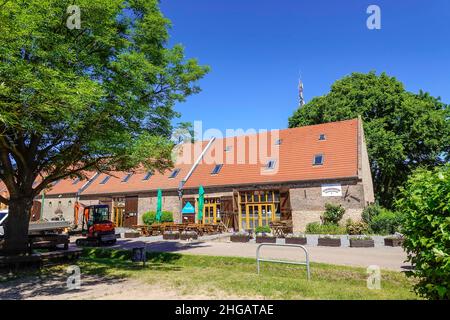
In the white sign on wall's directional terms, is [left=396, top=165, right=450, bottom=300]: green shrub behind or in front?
in front

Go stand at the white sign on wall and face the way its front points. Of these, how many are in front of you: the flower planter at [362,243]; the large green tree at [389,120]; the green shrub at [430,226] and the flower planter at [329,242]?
3

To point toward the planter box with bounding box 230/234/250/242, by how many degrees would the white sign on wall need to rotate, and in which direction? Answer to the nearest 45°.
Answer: approximately 45° to its right

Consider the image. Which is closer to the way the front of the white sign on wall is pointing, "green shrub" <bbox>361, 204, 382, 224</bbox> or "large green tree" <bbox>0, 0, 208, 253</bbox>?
the large green tree

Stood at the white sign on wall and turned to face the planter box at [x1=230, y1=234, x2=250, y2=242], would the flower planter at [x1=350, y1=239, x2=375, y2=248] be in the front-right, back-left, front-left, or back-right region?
front-left

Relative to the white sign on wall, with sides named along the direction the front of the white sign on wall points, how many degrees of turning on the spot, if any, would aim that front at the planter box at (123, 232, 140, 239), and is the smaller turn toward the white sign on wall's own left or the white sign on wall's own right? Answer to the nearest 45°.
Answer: approximately 90° to the white sign on wall's own right

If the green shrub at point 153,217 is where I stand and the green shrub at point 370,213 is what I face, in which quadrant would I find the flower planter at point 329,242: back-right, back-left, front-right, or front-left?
front-right

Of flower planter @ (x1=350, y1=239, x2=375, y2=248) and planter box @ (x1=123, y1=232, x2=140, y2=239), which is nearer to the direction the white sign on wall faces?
the flower planter

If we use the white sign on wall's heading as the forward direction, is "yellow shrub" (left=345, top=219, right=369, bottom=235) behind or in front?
in front

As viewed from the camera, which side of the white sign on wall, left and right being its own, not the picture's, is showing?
front

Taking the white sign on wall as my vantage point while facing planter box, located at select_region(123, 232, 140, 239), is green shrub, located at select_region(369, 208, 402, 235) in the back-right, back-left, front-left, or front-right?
back-left

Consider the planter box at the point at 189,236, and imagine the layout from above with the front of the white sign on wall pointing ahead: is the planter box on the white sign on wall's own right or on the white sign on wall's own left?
on the white sign on wall's own right
